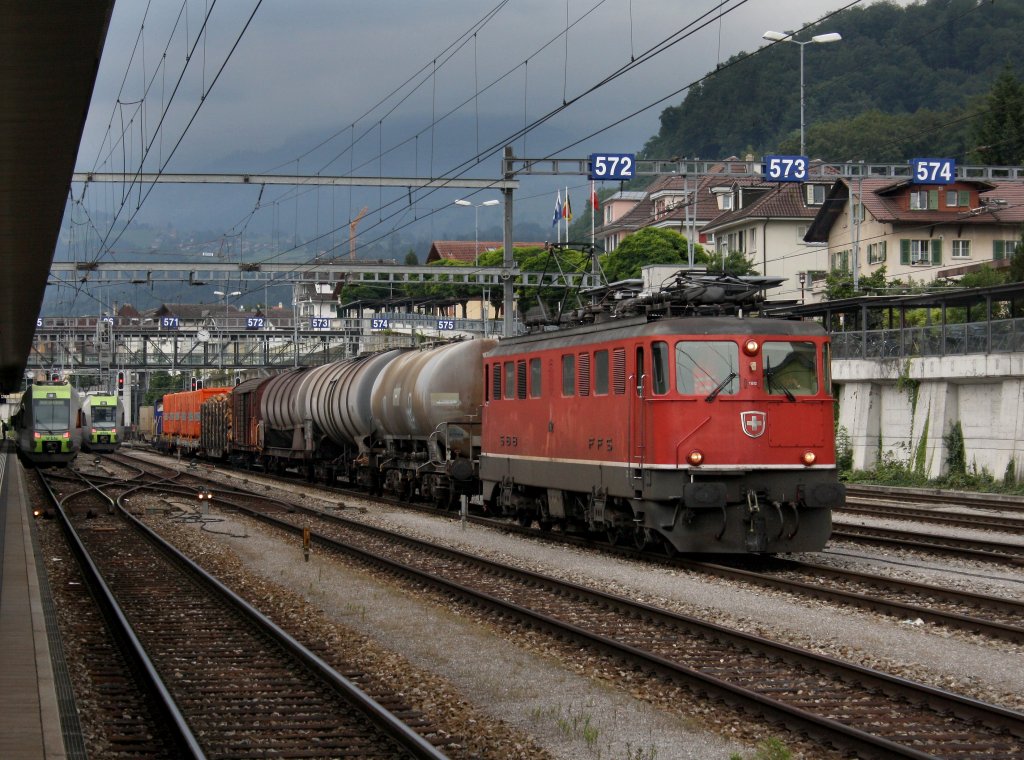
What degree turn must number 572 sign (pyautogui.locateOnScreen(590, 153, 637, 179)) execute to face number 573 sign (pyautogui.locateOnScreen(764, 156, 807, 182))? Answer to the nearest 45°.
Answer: approximately 135° to its left

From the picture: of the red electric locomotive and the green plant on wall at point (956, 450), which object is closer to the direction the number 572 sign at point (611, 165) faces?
the red electric locomotive

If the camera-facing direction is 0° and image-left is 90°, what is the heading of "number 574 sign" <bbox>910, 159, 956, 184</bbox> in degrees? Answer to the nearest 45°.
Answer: approximately 0°

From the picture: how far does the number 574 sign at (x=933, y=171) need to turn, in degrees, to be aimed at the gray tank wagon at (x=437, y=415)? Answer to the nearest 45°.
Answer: approximately 45° to its right

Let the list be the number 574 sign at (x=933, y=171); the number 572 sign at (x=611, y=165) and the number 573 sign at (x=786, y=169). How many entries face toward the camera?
3

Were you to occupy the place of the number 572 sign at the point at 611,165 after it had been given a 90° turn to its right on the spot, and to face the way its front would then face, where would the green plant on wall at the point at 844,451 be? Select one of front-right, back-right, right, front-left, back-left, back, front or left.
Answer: back-right

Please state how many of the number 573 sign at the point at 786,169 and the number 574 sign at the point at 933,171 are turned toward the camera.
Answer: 2

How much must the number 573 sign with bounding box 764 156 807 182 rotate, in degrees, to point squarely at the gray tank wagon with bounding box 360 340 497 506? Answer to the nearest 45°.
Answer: approximately 45° to its right

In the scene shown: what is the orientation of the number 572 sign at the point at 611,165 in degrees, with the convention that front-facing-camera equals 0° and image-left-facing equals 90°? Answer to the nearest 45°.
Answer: approximately 0°
